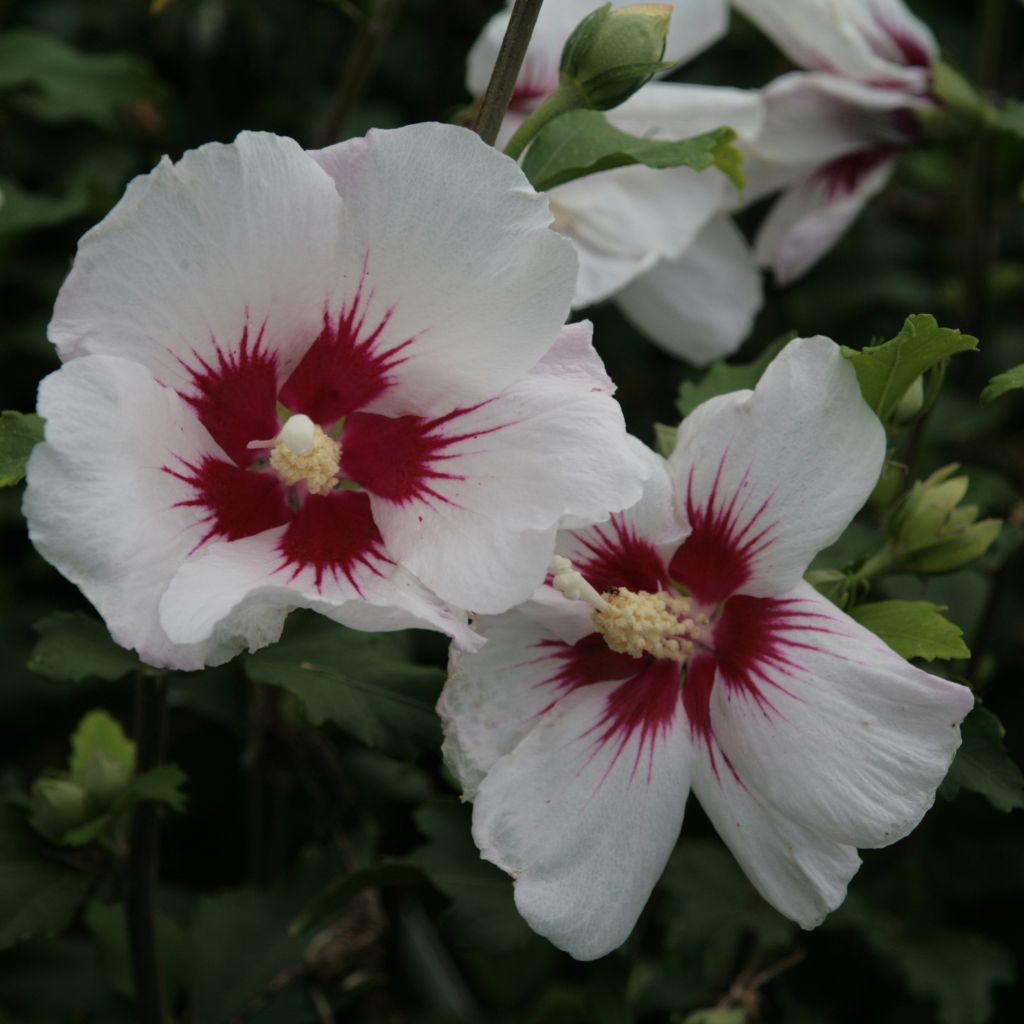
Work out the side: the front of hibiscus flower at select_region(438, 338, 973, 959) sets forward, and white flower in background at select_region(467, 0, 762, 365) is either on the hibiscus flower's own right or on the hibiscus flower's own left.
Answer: on the hibiscus flower's own right

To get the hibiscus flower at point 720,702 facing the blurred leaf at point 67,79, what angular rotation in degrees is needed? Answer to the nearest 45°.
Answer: approximately 90° to its right

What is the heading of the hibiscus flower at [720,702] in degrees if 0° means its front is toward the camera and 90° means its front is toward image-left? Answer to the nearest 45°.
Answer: approximately 45°
